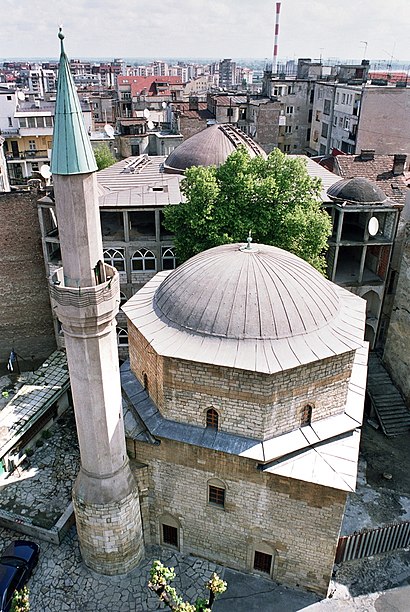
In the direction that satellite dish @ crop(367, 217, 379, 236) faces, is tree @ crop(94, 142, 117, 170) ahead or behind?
behind

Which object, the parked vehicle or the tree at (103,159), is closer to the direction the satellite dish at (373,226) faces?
the parked vehicle

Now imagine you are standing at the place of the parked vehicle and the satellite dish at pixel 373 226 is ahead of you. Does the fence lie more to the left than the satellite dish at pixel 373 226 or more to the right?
right

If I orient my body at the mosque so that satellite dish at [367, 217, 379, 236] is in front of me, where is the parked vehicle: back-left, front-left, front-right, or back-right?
back-left

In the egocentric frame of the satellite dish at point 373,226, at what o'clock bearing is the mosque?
The mosque is roughly at 2 o'clock from the satellite dish.

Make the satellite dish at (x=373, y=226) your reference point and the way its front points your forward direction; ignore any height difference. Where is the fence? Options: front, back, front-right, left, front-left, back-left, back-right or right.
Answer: front-right

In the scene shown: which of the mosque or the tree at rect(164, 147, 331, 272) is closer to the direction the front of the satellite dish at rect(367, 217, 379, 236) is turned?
the mosque

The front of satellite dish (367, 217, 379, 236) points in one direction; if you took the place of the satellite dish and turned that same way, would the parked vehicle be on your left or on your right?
on your right

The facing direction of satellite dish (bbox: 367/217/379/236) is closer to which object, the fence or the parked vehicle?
the fence

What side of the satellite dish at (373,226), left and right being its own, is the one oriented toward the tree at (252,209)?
right
